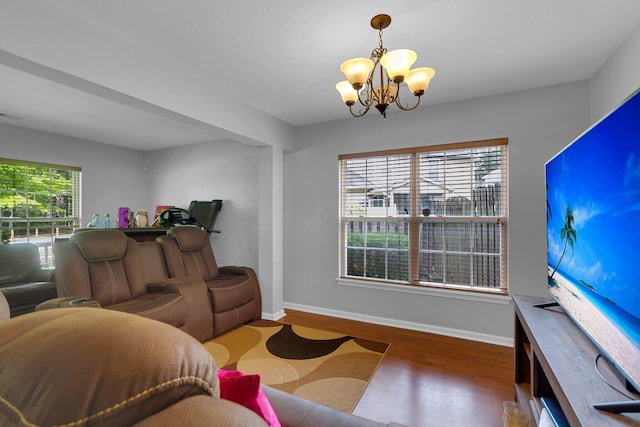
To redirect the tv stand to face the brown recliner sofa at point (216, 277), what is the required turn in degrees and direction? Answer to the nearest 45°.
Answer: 0° — it already faces it

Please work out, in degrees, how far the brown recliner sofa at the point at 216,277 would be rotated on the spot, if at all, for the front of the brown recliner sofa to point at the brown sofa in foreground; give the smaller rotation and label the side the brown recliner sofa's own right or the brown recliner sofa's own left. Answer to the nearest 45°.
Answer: approximately 45° to the brown recliner sofa's own right

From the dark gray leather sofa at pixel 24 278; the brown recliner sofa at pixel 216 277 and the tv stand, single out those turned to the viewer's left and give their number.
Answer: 1

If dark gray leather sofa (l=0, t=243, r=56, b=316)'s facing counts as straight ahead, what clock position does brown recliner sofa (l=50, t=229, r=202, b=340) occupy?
brown recliner sofa (l=50, t=229, r=202, b=340) is roughly at 1 o'clock from dark gray leather sofa (l=0, t=243, r=56, b=316).

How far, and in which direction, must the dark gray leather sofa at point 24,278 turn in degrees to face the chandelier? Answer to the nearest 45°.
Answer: approximately 45° to its right

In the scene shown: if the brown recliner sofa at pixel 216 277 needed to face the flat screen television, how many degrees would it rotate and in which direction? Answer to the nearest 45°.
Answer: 0° — it already faces it

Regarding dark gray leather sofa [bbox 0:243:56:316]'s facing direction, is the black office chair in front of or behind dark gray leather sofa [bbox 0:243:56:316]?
in front

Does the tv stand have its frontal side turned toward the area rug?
yes

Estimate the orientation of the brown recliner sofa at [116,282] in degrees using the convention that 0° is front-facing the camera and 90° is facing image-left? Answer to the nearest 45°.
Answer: approximately 315°

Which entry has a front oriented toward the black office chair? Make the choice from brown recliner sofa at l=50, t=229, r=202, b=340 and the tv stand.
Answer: the tv stand

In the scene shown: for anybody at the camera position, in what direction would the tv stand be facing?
facing to the left of the viewer

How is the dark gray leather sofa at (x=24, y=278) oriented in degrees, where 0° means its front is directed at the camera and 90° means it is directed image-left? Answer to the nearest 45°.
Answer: approximately 315°
